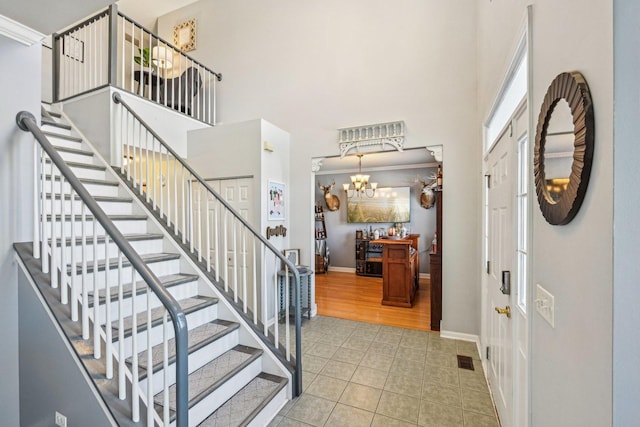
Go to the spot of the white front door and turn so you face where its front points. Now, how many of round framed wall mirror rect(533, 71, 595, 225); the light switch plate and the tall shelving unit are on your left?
2

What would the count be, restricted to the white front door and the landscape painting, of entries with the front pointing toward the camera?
1

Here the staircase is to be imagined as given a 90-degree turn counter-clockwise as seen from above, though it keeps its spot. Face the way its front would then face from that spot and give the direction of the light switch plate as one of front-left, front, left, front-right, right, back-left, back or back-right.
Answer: right

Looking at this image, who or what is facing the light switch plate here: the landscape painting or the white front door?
the landscape painting

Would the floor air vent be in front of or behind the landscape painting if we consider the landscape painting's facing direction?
in front

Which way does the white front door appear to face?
to the viewer's left

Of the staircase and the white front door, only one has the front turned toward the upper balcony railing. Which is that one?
the white front door

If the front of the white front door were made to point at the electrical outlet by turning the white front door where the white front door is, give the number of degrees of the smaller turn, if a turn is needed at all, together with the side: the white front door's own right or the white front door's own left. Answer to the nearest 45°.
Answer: approximately 45° to the white front door's own left

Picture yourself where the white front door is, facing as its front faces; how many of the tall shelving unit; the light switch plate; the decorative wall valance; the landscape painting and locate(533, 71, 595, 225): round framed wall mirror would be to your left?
2

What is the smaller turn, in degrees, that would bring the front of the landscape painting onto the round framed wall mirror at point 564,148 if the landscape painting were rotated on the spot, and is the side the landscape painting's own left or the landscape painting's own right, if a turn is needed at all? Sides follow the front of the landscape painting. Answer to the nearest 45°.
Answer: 0° — it already faces it

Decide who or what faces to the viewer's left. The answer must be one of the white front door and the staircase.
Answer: the white front door

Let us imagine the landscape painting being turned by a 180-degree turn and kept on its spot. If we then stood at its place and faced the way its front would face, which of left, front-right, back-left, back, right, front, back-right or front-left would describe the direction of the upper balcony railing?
back-left

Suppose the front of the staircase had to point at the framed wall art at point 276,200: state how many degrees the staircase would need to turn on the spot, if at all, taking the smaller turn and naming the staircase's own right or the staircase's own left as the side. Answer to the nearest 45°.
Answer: approximately 90° to the staircase's own left

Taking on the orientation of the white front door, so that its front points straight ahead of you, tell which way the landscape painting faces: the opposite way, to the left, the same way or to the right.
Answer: to the left

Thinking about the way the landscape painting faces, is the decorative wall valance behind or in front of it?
in front

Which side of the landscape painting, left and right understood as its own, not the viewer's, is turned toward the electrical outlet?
front

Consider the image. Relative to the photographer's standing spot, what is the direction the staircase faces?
facing the viewer and to the right of the viewer

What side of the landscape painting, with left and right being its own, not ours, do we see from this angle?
front

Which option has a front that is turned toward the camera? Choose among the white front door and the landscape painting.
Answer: the landscape painting
